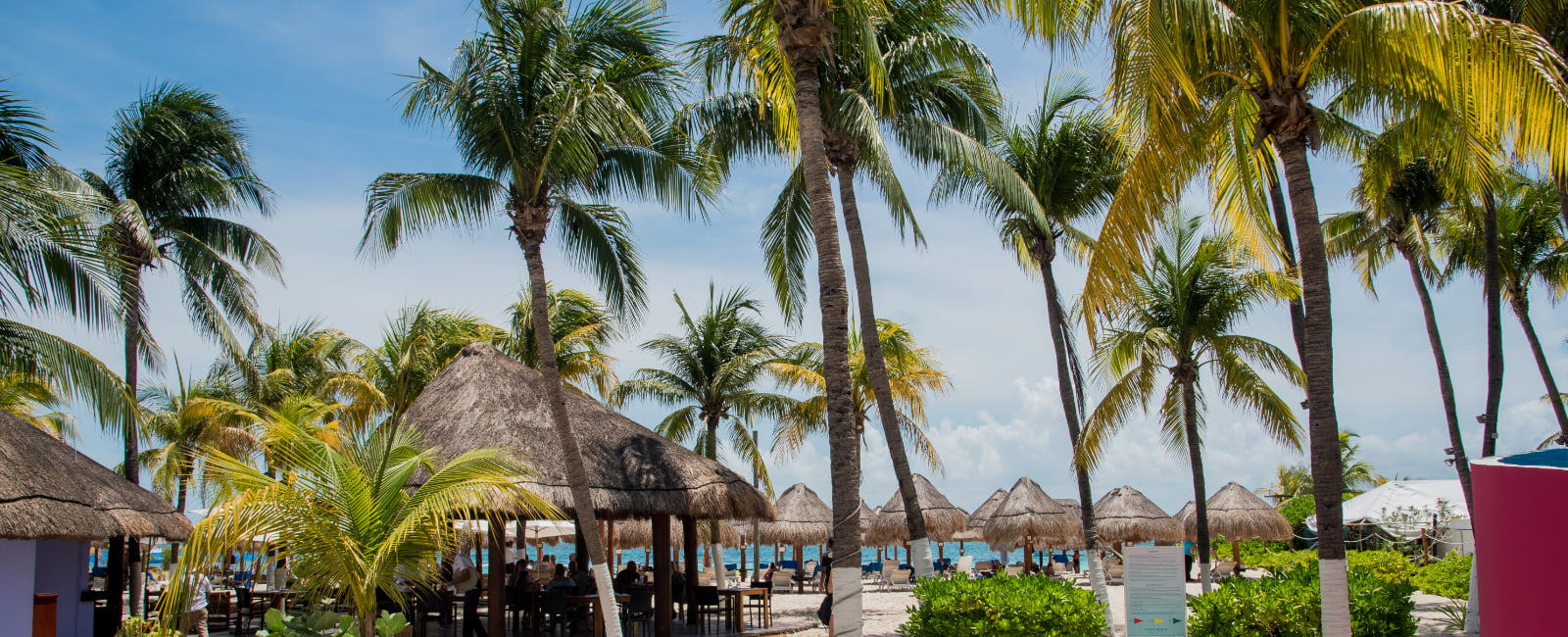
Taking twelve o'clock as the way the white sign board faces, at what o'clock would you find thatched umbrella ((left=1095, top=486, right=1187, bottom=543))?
The thatched umbrella is roughly at 6 o'clock from the white sign board.

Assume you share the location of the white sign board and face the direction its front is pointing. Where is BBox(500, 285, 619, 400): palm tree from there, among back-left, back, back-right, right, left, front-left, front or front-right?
back-right

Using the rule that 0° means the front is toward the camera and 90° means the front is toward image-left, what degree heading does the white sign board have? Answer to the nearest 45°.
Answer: approximately 0°

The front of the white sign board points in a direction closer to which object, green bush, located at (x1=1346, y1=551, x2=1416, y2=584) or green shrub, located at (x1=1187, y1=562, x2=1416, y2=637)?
the green shrub

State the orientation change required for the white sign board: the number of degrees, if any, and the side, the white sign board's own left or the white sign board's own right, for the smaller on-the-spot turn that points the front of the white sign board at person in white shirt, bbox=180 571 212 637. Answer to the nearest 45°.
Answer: approximately 90° to the white sign board's own right

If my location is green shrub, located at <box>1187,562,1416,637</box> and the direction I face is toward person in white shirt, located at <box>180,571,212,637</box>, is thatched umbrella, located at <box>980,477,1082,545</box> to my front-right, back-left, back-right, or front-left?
front-right

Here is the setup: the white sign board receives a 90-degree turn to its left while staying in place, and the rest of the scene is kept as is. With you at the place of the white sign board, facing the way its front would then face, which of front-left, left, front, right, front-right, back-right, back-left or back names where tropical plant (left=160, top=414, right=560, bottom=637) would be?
back-right

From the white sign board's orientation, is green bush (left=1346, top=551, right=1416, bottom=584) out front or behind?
behind

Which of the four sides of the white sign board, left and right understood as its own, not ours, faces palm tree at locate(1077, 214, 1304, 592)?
back

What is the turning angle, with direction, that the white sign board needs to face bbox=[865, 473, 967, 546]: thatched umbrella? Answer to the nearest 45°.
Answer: approximately 180°

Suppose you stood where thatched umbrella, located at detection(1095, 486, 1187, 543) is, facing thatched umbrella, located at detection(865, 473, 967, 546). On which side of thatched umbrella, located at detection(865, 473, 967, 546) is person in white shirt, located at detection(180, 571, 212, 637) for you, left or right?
left

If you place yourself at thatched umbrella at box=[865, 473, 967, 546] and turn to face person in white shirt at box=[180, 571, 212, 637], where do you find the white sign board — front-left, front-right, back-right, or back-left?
front-left
